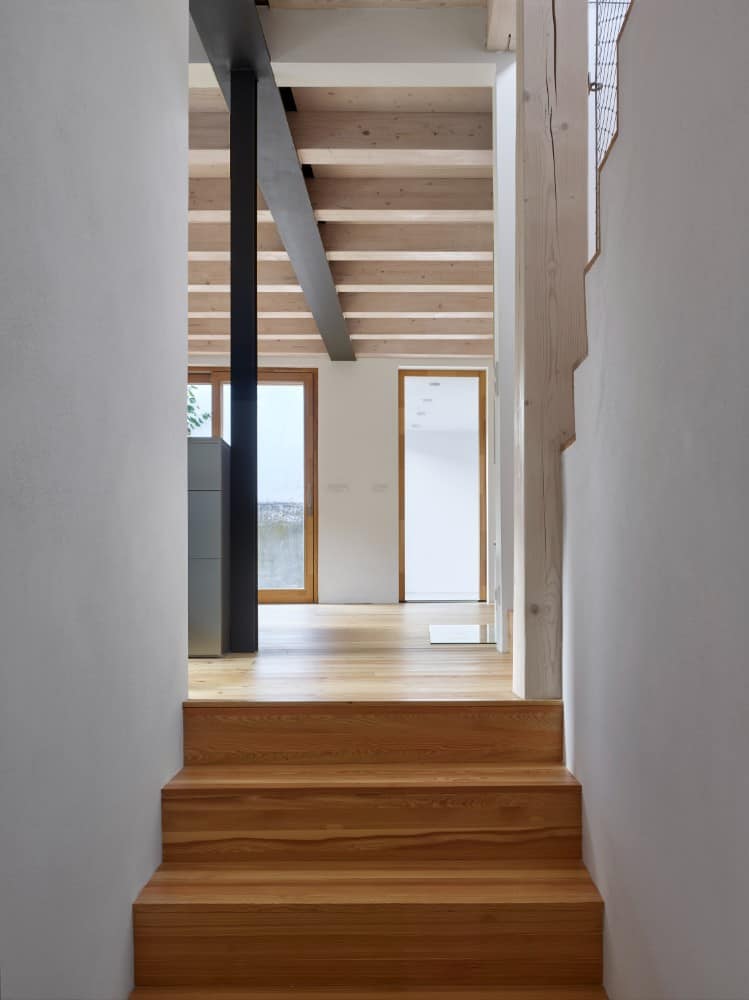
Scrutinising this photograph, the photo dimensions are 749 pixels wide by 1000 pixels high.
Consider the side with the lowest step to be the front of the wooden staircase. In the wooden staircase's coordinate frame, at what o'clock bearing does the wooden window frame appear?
The wooden window frame is roughly at 6 o'clock from the wooden staircase.

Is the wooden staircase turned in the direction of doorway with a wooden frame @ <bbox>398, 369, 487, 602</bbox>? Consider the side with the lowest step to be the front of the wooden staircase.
no

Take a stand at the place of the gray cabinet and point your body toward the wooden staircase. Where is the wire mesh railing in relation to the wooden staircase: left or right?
left

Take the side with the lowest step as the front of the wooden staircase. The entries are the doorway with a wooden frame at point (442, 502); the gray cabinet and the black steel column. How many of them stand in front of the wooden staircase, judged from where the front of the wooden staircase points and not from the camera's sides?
0

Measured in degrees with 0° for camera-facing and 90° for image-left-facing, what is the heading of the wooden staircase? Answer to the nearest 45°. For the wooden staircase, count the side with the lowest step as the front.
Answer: approximately 0°

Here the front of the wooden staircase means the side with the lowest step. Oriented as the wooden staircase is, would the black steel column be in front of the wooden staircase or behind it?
behind
